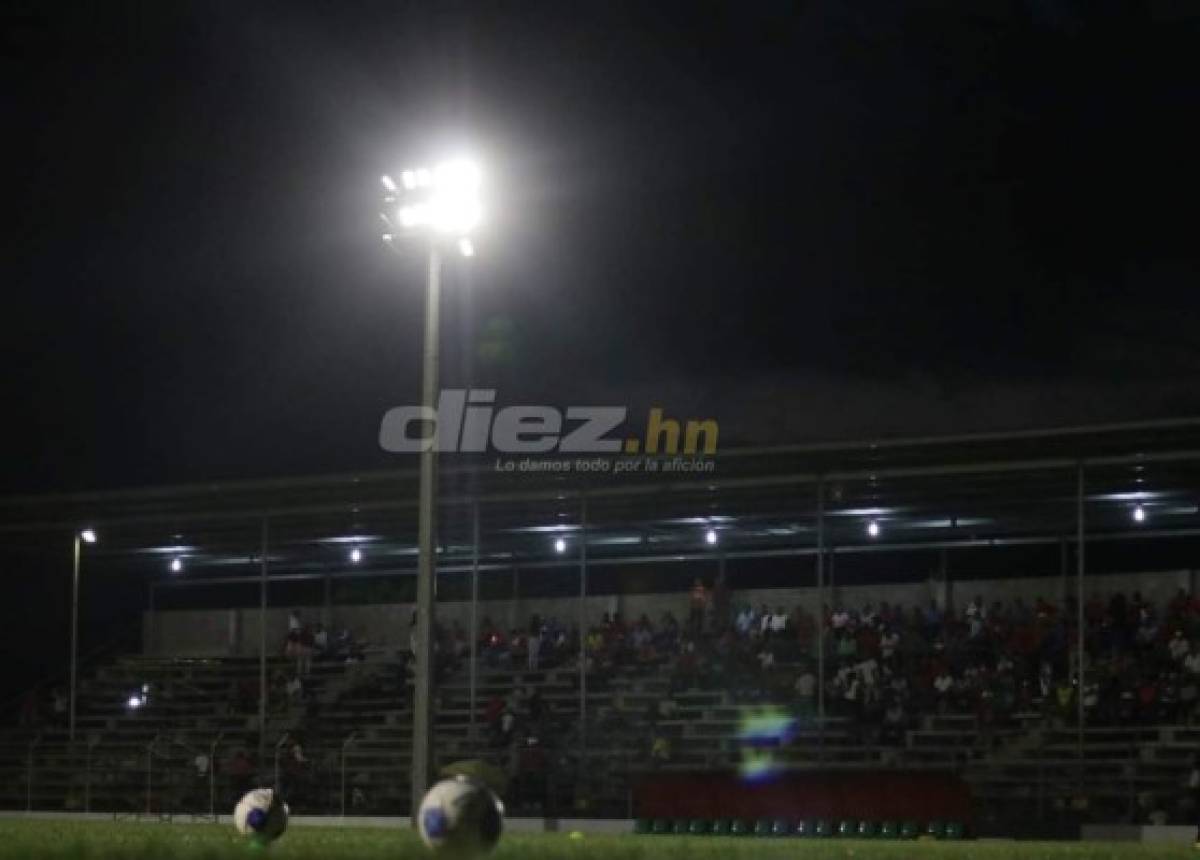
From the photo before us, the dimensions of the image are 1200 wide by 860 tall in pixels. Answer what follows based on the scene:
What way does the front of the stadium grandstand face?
toward the camera

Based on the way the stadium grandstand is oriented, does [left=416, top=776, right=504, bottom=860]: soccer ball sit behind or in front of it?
in front

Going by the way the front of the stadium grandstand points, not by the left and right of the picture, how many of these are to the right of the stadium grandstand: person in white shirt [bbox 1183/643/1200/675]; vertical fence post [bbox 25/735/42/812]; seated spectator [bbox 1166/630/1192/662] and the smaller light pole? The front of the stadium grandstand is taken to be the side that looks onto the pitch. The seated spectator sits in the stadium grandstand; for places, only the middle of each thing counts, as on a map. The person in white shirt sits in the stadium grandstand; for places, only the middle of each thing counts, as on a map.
2

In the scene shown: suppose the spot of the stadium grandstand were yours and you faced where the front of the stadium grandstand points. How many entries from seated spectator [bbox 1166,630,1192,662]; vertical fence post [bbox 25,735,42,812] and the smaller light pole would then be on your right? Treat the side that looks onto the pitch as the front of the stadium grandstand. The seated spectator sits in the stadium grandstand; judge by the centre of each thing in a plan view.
2

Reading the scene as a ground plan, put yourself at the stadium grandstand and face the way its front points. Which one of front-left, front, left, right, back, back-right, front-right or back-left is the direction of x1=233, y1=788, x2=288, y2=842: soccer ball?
front

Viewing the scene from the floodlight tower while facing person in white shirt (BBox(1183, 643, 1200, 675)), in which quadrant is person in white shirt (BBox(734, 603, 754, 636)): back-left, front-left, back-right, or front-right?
front-left

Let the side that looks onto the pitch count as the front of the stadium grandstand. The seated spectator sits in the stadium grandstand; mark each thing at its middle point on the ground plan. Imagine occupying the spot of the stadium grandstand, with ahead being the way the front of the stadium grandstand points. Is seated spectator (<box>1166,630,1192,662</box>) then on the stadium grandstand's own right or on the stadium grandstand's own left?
on the stadium grandstand's own left

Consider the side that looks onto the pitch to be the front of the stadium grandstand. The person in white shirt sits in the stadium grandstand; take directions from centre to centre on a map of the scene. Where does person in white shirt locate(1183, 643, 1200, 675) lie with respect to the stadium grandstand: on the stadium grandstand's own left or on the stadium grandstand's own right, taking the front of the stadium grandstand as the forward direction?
on the stadium grandstand's own left

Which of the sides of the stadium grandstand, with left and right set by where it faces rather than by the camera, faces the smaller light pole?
right

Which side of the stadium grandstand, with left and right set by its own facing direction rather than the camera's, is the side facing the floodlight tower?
front

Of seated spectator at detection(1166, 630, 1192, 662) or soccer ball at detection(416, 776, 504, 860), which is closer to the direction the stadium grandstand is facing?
the soccer ball

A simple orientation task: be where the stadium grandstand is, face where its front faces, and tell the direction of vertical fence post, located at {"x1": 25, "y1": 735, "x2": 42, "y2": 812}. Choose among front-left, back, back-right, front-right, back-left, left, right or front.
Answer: right
